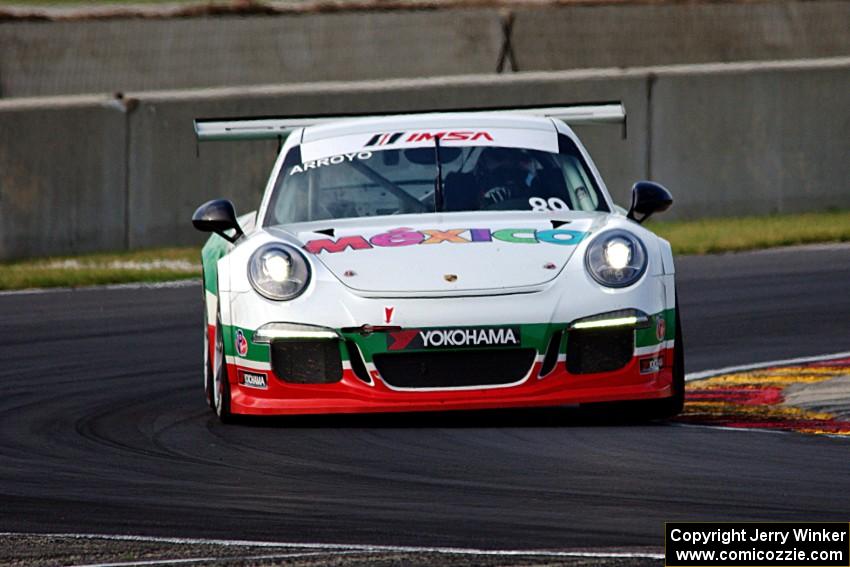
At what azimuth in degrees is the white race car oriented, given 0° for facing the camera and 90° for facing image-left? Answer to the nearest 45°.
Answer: approximately 0°
